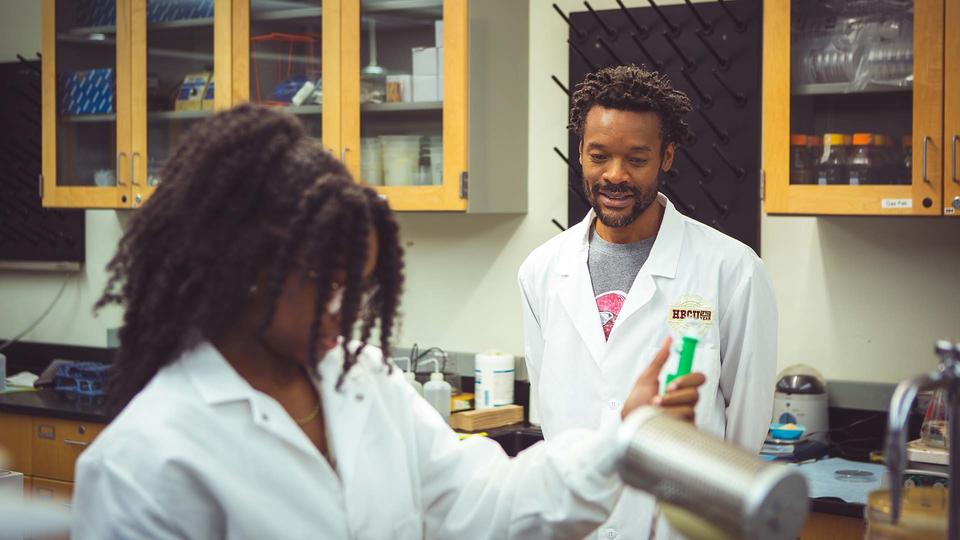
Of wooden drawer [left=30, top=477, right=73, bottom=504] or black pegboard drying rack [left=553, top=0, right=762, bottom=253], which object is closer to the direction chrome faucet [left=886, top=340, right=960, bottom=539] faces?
the wooden drawer

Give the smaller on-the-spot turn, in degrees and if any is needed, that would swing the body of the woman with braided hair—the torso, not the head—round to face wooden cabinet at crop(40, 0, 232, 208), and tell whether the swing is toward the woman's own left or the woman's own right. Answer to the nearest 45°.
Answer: approximately 135° to the woman's own left

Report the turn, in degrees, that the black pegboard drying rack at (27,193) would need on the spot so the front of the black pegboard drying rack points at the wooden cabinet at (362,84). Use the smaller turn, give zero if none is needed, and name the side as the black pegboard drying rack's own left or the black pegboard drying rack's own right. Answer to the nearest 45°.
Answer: approximately 45° to the black pegboard drying rack's own left

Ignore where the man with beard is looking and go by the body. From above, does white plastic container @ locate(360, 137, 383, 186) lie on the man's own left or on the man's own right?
on the man's own right

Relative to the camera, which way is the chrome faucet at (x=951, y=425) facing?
to the viewer's left

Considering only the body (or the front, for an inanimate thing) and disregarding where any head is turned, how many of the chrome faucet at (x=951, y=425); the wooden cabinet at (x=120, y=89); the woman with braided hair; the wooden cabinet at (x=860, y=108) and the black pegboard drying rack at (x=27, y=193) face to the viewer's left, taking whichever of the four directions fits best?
1

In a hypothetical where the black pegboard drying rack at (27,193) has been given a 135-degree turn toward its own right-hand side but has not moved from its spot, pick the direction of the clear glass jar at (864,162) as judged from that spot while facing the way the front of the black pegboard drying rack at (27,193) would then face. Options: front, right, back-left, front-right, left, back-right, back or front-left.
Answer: back

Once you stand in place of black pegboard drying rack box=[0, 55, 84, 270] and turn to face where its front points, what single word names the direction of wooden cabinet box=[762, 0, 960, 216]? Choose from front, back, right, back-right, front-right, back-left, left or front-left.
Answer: front-left

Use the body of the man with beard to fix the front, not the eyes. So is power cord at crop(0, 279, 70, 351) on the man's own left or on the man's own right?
on the man's own right

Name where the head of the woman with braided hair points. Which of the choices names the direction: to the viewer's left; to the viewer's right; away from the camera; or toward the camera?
to the viewer's right

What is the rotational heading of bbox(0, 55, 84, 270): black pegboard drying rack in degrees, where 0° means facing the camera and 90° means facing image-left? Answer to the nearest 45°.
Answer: approximately 0°
